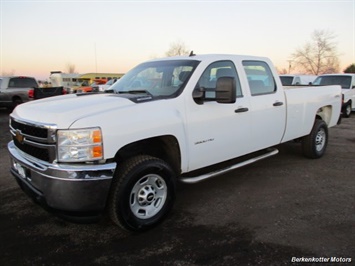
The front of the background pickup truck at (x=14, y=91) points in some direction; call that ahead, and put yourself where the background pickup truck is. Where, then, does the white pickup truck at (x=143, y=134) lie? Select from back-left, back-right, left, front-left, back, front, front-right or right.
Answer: left

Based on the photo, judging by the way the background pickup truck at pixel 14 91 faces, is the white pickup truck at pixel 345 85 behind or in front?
behind

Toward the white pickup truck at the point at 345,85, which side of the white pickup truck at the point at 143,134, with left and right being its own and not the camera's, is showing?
back

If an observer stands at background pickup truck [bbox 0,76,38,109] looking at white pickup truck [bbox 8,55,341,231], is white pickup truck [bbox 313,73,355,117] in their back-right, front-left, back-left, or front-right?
front-left

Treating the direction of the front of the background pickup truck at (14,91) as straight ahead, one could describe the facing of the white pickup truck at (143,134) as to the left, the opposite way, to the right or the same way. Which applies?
to the left

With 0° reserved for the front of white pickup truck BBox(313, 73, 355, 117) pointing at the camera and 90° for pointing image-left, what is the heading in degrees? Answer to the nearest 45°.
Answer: approximately 45°

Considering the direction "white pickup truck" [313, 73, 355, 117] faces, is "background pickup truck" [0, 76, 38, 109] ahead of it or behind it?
ahead

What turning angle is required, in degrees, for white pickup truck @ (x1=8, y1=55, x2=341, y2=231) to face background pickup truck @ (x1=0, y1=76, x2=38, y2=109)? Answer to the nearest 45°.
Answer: approximately 90° to its right

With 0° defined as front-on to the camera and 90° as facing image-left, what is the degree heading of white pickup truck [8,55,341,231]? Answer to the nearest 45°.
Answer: approximately 45°

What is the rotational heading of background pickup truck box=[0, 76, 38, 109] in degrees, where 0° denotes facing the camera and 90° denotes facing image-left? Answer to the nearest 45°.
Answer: approximately 90°
